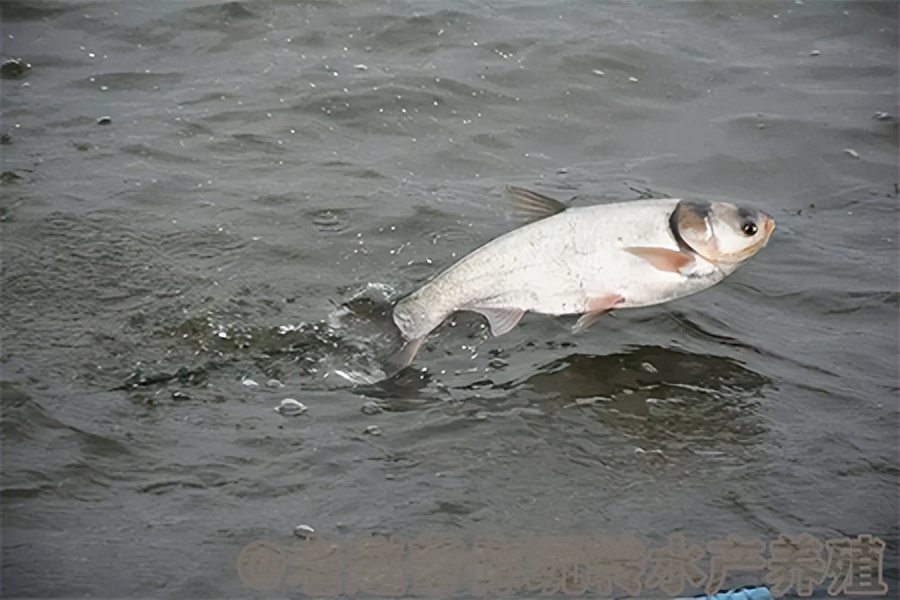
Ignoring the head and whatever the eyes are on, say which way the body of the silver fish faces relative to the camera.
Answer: to the viewer's right

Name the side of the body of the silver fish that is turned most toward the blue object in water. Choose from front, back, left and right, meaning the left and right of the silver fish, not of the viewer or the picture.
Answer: right
